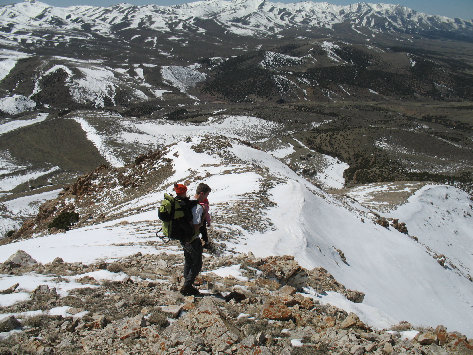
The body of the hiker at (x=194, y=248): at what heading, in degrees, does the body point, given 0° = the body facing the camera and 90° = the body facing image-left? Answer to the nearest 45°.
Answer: approximately 270°

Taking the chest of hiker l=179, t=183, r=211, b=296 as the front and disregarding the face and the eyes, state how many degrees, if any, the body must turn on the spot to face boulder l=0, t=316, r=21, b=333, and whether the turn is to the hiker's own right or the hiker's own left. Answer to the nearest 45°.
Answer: approximately 135° to the hiker's own right

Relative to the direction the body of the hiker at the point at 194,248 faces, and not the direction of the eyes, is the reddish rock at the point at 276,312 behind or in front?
in front

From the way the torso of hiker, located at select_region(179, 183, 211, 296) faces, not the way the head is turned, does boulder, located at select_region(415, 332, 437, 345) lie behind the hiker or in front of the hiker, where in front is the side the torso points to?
in front
